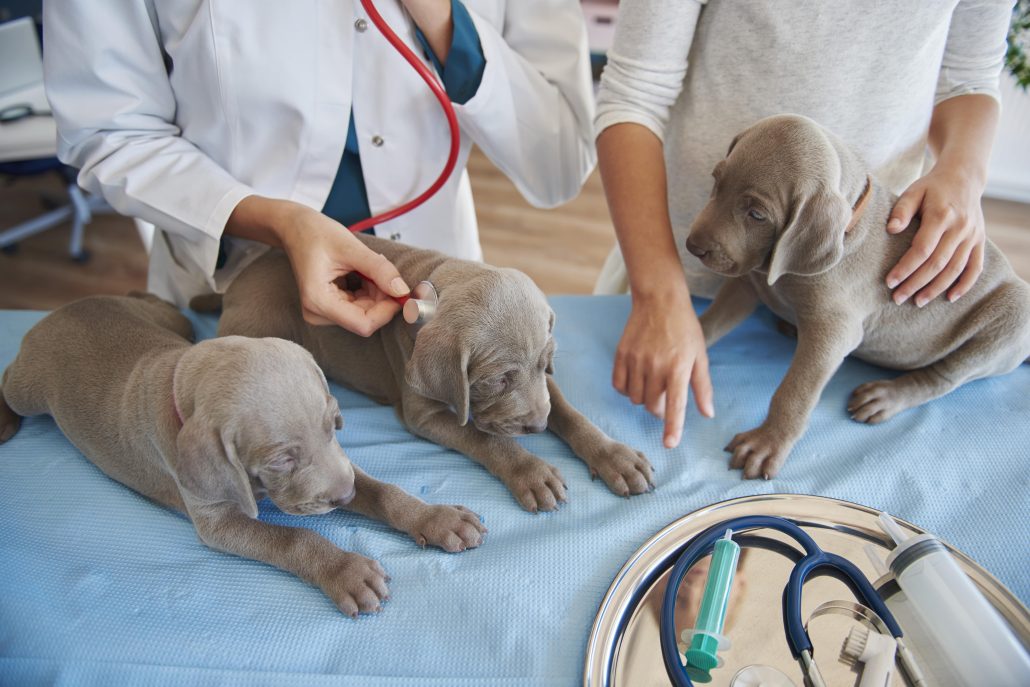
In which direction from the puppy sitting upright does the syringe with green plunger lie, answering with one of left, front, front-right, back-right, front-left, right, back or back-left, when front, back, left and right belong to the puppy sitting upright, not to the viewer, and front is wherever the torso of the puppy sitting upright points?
front-left

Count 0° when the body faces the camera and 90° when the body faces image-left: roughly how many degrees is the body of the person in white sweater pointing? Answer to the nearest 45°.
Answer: approximately 0°

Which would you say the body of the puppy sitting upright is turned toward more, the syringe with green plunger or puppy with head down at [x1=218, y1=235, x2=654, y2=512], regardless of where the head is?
the puppy with head down

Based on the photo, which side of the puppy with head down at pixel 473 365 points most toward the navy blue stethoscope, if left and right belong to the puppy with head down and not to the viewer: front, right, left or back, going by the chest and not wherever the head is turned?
front

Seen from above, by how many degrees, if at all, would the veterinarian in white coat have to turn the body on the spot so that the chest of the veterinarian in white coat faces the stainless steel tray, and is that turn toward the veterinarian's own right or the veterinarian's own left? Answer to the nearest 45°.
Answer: approximately 45° to the veterinarian's own left

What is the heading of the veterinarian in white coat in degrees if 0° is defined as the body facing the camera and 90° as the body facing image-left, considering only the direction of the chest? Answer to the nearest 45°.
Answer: approximately 0°

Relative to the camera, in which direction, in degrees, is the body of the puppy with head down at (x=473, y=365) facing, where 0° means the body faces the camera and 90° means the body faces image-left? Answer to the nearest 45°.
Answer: approximately 315°

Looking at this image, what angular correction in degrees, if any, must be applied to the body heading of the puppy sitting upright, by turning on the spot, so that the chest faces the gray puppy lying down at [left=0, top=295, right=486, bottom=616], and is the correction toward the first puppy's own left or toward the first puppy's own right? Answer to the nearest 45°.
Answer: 0° — it already faces it

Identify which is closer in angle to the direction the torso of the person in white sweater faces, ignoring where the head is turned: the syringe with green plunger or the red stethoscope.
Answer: the syringe with green plunger

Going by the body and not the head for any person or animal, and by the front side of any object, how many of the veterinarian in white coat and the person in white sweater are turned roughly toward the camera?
2

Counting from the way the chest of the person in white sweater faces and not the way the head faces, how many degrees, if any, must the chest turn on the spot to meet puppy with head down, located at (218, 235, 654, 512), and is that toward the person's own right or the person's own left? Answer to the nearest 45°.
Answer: approximately 45° to the person's own right

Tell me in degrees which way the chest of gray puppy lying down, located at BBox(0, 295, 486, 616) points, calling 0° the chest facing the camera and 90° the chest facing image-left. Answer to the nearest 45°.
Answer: approximately 315°

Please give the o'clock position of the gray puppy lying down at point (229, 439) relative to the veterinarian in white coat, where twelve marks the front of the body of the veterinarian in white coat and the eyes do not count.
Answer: The gray puppy lying down is roughly at 12 o'clock from the veterinarian in white coat.
